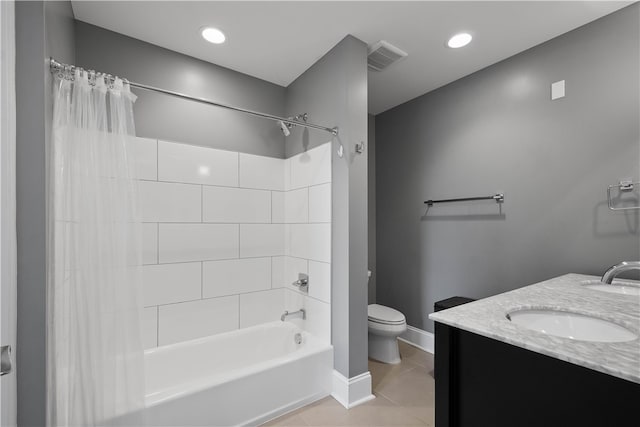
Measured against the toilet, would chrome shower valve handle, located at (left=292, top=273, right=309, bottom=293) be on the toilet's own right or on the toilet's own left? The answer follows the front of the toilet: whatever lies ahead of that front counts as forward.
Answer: on the toilet's own right

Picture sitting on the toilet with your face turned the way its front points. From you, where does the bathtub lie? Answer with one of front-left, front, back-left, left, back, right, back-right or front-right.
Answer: right

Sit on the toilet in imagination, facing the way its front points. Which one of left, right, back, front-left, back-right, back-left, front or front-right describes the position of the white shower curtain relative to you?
right

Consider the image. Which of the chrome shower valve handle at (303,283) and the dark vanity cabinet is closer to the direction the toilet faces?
the dark vanity cabinet

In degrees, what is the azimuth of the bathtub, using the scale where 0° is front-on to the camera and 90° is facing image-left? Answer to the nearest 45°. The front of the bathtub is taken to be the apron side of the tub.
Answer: approximately 315°

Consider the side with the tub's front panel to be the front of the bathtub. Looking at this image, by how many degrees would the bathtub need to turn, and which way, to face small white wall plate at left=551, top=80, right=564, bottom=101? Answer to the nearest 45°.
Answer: approximately 45° to its left

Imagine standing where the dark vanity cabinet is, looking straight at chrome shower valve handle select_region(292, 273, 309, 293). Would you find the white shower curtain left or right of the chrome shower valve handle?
left

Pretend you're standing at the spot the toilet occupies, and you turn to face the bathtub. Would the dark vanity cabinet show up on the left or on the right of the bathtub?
left
